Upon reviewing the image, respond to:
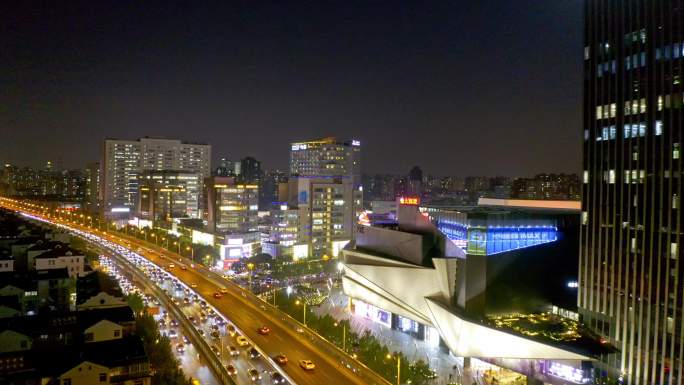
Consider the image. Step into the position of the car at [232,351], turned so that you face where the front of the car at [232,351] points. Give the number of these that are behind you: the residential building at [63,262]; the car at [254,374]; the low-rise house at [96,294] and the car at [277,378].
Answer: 2
